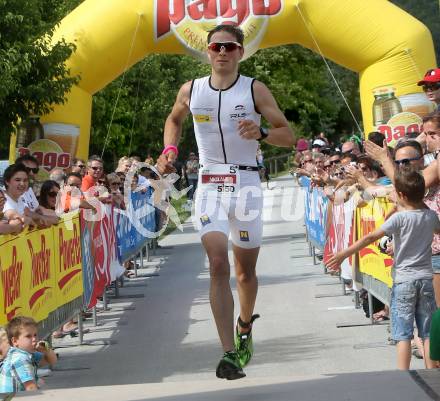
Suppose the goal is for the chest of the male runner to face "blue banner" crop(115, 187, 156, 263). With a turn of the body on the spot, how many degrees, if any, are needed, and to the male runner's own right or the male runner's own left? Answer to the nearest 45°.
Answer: approximately 180°

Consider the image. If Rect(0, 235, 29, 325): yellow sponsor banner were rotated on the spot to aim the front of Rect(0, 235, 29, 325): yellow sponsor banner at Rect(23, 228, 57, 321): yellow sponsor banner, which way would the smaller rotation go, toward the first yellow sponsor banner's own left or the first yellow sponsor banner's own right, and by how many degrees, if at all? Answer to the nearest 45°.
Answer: approximately 135° to the first yellow sponsor banner's own left

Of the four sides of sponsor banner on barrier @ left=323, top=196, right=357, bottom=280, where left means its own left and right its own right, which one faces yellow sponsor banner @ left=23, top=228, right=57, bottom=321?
front

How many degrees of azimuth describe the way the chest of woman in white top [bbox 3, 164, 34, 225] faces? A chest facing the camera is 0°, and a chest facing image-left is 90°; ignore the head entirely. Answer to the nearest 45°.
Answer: approximately 315°

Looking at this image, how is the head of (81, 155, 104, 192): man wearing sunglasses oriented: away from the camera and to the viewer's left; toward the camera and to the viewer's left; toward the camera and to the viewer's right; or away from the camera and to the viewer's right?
toward the camera and to the viewer's right

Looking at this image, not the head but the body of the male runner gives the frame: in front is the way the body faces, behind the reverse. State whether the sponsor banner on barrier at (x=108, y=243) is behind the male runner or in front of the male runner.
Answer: behind

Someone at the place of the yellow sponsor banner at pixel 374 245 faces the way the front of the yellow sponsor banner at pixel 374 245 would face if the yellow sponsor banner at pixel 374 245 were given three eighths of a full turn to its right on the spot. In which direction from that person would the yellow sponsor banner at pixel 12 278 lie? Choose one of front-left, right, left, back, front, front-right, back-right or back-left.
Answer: back-left
